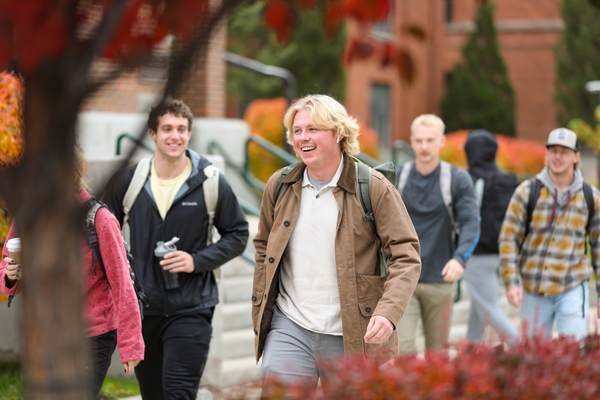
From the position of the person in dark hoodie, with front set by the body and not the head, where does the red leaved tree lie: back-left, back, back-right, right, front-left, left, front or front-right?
back-left

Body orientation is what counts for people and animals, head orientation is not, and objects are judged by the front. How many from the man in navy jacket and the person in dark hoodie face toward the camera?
1

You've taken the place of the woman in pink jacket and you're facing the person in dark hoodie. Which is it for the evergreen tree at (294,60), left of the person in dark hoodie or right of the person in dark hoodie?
left

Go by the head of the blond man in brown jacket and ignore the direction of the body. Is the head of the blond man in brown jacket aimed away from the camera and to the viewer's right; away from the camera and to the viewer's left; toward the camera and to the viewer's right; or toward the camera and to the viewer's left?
toward the camera and to the viewer's left

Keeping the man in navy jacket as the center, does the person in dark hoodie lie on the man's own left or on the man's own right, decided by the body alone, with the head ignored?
on the man's own left

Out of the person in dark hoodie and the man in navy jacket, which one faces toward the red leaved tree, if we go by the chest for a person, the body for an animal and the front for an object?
the man in navy jacket

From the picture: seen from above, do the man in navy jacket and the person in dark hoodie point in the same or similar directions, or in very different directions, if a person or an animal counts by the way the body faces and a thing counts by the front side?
very different directions

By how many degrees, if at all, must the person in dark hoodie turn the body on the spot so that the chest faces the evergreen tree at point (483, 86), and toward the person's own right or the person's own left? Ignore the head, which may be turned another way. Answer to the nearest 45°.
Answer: approximately 45° to the person's own right

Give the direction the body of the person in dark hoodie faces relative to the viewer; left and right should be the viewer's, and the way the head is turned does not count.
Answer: facing away from the viewer and to the left of the viewer

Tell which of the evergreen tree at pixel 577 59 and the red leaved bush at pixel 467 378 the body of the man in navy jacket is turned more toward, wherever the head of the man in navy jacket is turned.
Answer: the red leaved bush

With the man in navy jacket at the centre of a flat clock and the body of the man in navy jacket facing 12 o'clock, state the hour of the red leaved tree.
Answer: The red leaved tree is roughly at 12 o'clock from the man in navy jacket.

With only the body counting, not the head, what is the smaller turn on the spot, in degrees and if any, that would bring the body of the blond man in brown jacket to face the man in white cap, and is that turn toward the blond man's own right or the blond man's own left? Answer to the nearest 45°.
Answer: approximately 180°
